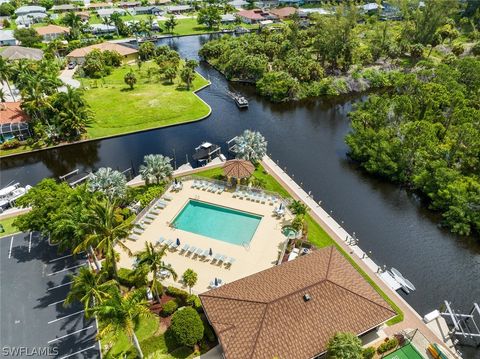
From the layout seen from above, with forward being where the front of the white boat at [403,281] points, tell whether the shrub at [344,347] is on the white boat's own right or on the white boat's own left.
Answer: on the white boat's own left

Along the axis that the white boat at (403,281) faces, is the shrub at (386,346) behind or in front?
behind

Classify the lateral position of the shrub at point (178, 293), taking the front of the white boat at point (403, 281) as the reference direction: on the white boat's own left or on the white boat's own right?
on the white boat's own left

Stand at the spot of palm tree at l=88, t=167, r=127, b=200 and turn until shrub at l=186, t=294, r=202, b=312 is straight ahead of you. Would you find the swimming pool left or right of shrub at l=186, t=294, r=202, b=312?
left

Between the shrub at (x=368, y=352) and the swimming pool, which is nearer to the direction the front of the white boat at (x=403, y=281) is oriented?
the swimming pool

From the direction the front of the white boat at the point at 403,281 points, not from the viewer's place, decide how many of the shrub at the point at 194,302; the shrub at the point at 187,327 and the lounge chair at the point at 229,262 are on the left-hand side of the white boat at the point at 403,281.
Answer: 3
